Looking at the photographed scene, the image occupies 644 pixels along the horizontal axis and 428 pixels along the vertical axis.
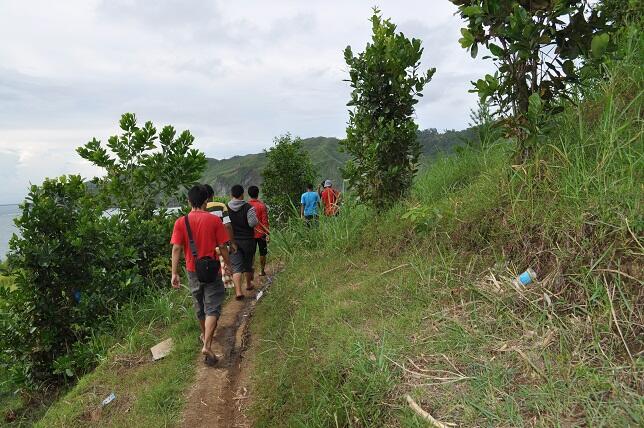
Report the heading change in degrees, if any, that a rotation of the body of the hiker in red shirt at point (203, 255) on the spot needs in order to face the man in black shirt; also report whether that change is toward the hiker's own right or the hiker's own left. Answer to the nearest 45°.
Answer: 0° — they already face them

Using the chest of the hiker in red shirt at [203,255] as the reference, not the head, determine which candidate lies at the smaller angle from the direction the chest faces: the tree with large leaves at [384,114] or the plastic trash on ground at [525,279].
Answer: the tree with large leaves

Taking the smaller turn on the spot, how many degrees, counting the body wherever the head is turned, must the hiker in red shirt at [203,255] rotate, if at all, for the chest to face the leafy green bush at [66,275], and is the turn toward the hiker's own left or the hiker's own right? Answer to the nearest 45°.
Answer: approximately 45° to the hiker's own left

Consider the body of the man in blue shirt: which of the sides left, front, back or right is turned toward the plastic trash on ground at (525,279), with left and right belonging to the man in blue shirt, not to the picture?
back

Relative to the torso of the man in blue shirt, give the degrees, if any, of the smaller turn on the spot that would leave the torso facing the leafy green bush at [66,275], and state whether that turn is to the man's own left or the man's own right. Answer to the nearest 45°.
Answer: approximately 135° to the man's own left

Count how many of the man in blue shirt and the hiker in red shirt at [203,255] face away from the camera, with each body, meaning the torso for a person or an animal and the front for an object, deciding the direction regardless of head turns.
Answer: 2

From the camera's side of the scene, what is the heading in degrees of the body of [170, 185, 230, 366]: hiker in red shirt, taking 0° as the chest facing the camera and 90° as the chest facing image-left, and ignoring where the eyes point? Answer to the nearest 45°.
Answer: approximately 180°

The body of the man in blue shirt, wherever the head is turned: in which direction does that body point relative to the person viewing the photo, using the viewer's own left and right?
facing away from the viewer
